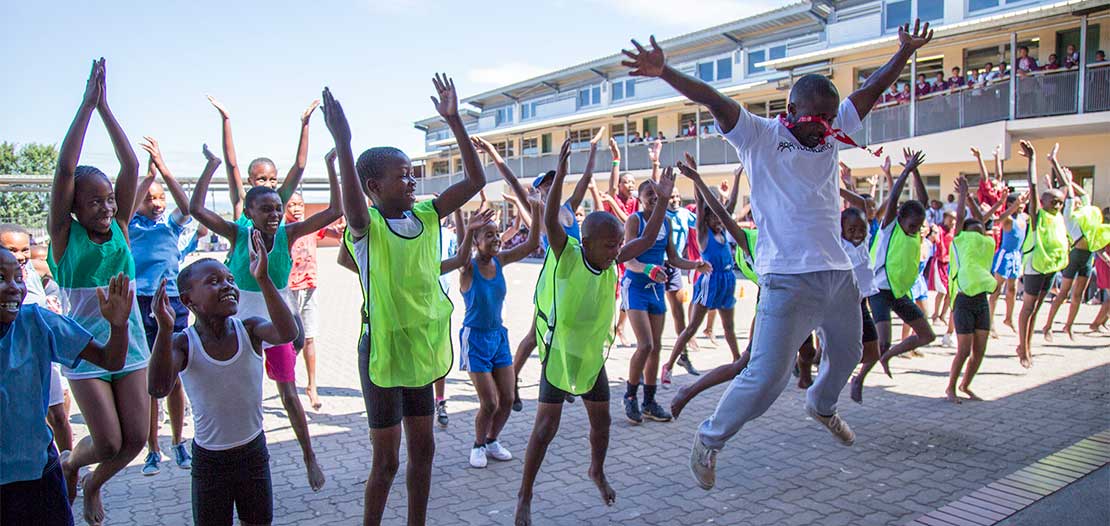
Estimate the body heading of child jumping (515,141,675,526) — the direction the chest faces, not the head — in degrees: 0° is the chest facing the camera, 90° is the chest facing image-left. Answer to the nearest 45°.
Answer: approximately 315°

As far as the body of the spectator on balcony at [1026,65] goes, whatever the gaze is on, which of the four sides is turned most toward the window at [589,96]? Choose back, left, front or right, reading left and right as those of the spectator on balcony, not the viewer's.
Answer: right

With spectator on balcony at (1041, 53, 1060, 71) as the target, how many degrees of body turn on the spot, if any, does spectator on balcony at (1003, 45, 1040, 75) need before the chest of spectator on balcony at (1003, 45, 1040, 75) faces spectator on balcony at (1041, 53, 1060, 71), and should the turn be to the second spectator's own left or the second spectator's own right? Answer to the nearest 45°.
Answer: approximately 135° to the second spectator's own left

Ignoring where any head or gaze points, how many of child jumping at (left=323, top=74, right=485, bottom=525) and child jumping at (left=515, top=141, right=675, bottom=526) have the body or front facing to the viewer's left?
0

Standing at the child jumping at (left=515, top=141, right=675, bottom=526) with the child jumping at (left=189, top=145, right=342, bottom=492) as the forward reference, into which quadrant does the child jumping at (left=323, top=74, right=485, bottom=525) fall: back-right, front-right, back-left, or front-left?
front-left

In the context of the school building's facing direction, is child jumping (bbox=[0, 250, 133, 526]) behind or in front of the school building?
in front

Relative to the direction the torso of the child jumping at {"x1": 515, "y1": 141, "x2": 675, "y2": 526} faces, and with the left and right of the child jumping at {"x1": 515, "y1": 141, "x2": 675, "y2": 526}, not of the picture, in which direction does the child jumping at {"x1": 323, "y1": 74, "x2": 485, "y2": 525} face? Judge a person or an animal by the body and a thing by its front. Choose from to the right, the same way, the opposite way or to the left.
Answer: the same way

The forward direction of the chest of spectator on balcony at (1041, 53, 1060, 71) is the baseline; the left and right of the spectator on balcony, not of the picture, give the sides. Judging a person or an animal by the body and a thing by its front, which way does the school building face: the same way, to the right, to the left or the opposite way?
the same way

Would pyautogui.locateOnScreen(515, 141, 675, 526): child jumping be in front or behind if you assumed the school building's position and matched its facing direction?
in front

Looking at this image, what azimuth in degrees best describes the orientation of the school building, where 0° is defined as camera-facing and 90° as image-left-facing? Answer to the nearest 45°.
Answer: approximately 45°

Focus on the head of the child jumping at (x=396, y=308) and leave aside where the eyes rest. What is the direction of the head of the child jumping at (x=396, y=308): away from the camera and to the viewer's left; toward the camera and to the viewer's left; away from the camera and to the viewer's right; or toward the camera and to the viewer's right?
toward the camera and to the viewer's right

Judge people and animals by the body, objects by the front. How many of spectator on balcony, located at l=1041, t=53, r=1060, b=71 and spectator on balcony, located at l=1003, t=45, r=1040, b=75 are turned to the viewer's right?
0

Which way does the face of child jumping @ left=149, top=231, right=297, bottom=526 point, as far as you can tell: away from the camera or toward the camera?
toward the camera

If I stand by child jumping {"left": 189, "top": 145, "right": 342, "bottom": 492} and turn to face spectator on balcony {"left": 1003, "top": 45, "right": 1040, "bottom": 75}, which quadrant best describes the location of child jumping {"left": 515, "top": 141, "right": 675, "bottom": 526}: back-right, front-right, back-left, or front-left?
front-right

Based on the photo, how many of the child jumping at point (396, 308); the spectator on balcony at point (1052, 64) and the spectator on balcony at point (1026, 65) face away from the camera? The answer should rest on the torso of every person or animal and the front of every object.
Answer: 0
